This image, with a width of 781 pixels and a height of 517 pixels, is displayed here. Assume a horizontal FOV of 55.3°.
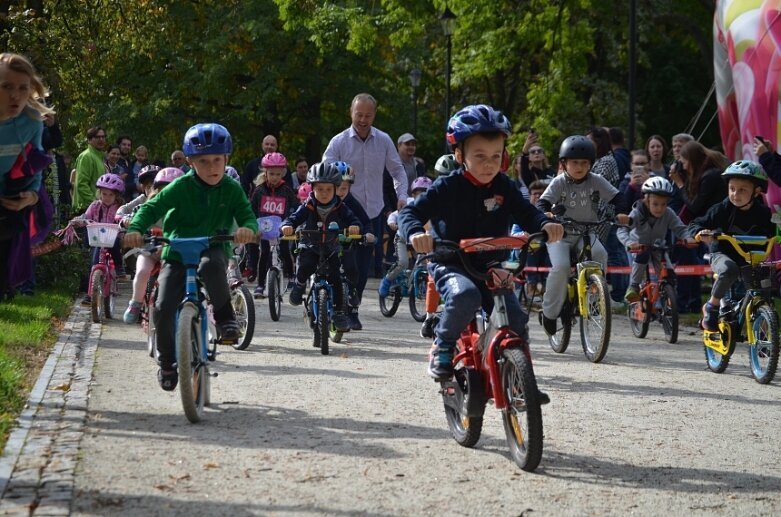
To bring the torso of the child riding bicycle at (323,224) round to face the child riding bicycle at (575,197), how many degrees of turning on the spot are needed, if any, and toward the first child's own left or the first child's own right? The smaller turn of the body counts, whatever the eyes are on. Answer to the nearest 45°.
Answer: approximately 90° to the first child's own left

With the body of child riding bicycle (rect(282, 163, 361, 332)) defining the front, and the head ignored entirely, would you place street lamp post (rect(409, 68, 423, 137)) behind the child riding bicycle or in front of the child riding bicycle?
behind

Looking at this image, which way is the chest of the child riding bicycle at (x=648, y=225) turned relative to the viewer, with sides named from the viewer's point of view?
facing the viewer and to the right of the viewer

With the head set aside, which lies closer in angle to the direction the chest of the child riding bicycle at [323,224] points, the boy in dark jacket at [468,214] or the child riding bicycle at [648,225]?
the boy in dark jacket
